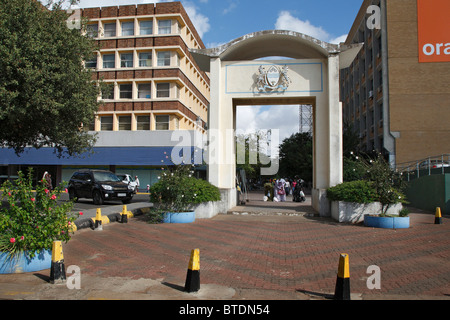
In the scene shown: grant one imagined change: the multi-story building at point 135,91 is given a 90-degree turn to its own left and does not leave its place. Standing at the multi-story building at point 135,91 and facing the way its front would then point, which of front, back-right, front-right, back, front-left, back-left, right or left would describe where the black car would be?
right

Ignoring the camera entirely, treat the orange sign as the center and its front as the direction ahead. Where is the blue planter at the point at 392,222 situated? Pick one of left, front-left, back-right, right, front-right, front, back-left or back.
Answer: front

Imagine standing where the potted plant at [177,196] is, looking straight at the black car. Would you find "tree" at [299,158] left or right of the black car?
right

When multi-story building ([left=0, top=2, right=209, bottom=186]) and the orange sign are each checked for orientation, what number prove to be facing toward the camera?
2

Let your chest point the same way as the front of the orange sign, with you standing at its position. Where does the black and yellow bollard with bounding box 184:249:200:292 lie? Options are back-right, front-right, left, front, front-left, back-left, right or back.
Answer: front

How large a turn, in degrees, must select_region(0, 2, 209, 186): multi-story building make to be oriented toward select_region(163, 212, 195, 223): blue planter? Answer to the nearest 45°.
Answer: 0° — it already faces it

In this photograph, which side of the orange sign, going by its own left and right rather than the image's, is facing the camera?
front

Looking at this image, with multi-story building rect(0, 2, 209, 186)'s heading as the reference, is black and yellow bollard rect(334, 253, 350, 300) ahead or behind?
ahead

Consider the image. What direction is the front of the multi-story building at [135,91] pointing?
toward the camera

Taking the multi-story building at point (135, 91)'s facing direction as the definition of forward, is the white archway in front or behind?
in front

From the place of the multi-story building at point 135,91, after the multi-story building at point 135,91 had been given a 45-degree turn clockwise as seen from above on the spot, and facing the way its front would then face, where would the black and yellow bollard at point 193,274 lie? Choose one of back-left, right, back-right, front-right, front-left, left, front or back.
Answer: front-left
